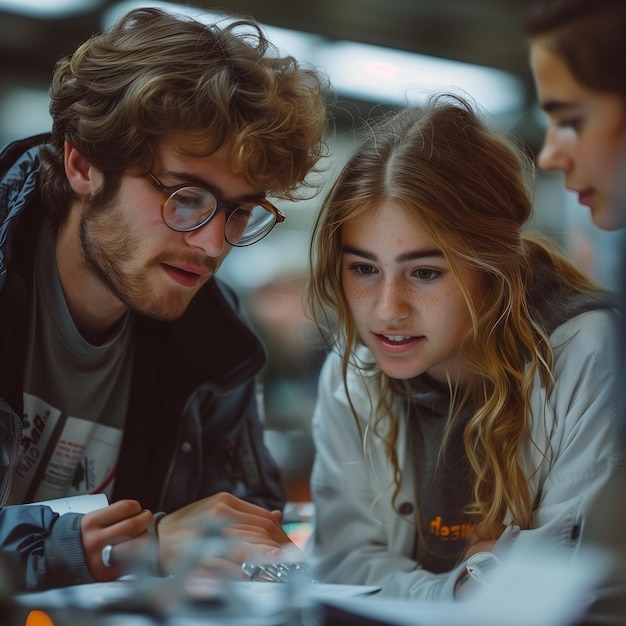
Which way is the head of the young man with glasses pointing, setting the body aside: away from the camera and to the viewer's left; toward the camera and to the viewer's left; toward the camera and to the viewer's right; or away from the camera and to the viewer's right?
toward the camera and to the viewer's right

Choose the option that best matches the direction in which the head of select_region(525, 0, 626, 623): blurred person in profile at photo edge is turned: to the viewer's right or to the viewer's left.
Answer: to the viewer's left

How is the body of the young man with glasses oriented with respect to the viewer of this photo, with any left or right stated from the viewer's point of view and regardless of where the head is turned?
facing the viewer and to the right of the viewer

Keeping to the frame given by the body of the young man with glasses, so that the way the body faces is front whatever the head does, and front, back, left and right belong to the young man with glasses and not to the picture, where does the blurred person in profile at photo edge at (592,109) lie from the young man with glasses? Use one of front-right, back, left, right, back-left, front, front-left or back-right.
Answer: front
